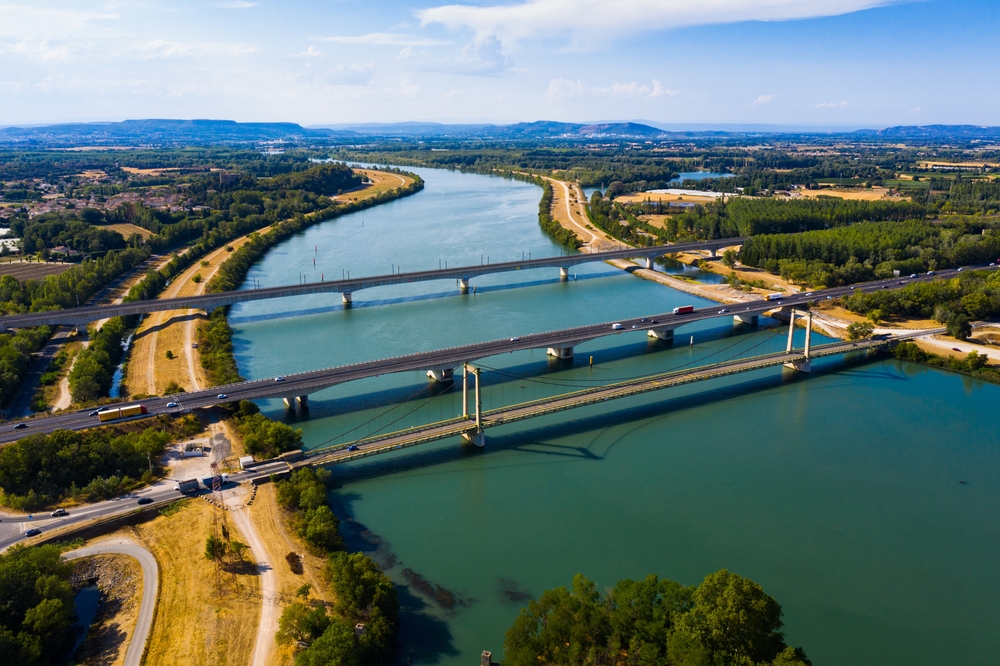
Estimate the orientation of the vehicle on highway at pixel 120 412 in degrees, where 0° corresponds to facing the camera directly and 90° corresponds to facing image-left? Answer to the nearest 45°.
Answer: approximately 270°

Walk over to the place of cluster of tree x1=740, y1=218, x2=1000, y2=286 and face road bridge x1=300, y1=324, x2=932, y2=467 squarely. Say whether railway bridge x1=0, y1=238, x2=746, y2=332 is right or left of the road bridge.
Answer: right

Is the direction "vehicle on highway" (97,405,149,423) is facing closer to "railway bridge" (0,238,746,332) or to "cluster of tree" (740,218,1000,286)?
the cluster of tree

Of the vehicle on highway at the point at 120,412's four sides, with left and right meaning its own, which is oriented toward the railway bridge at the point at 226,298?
left

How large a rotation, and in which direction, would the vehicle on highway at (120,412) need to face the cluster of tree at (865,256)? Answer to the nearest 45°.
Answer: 0° — it already faces it

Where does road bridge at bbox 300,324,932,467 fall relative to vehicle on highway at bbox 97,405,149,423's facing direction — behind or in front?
in front
